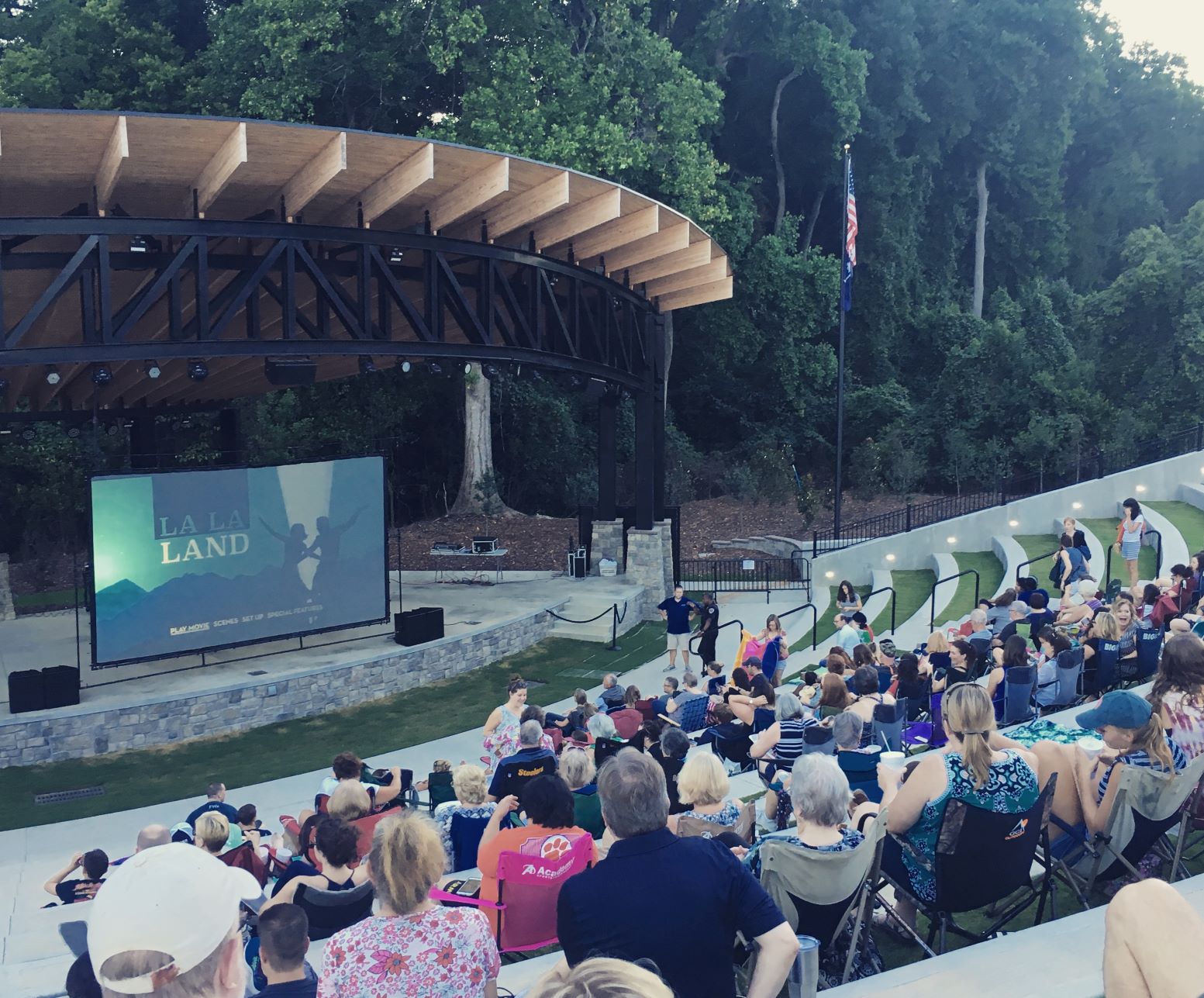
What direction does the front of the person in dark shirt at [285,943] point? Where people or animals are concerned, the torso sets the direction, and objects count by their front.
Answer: away from the camera

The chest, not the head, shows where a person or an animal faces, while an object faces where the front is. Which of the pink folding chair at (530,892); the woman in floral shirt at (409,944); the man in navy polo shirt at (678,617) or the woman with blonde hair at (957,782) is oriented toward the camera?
the man in navy polo shirt

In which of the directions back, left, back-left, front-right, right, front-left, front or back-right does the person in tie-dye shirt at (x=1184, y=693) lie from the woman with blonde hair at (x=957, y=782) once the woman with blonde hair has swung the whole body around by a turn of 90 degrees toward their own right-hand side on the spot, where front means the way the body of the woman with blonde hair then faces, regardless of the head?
front

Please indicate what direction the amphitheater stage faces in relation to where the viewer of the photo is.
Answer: facing the viewer and to the right of the viewer

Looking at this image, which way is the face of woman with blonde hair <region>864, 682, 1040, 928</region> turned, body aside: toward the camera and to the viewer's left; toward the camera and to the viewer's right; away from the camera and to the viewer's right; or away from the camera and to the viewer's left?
away from the camera and to the viewer's left

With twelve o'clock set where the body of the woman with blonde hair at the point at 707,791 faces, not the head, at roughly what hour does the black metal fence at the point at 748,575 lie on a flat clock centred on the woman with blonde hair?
The black metal fence is roughly at 12 o'clock from the woman with blonde hair.

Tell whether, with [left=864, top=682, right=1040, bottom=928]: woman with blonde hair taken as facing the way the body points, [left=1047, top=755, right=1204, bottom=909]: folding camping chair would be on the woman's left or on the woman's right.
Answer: on the woman's right

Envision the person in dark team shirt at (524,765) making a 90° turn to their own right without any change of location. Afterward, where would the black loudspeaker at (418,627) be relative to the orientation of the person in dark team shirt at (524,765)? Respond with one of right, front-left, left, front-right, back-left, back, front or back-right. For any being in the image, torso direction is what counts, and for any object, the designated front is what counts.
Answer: front-left

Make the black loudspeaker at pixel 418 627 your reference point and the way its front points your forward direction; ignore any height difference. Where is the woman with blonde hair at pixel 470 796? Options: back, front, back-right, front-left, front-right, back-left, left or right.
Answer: front-right

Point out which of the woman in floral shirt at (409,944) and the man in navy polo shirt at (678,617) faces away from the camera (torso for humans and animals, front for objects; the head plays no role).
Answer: the woman in floral shirt

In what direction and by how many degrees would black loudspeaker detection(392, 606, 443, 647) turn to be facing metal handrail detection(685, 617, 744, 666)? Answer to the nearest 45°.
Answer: approximately 45° to its left

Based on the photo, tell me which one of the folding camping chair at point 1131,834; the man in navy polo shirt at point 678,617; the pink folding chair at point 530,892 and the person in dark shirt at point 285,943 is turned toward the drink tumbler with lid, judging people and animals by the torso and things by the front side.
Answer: the man in navy polo shirt

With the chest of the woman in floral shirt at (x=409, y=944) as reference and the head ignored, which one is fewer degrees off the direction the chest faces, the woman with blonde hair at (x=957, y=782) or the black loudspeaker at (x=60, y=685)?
the black loudspeaker

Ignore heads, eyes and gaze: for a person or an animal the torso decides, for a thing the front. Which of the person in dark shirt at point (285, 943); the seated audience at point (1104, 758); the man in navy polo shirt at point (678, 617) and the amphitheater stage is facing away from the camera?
the person in dark shirt at point (285, 943)

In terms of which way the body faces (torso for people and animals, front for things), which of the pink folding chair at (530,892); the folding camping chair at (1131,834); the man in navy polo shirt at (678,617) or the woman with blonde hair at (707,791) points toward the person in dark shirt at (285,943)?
the man in navy polo shirt

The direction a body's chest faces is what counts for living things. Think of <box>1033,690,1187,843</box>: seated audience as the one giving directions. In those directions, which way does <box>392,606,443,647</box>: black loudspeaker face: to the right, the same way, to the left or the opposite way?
the opposite way

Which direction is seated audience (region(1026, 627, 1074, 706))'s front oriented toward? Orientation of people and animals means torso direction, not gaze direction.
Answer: to the viewer's left
